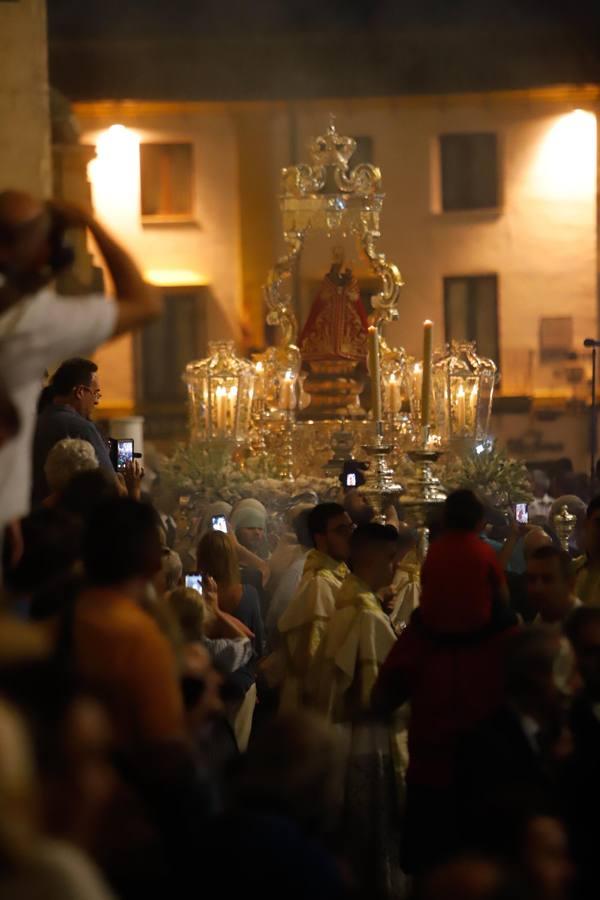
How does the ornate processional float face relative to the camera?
toward the camera

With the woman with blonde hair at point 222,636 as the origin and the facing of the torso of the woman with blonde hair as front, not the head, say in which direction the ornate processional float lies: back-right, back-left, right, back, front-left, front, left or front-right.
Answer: front

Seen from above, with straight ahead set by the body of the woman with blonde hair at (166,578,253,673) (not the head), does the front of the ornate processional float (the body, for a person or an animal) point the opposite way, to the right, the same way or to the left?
the opposite way

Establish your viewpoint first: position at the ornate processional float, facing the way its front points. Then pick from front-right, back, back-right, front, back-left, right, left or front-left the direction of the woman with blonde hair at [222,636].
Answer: front

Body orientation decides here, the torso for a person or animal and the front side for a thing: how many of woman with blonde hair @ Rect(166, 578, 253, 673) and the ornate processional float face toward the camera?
1

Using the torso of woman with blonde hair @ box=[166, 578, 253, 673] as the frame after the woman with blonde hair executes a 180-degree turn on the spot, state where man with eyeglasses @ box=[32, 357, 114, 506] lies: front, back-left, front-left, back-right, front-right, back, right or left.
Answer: back-right

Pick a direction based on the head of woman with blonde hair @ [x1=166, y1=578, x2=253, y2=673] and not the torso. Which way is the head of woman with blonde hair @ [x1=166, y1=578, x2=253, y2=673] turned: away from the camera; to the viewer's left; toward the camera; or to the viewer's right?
away from the camera

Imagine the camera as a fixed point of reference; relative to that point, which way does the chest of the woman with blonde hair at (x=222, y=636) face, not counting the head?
away from the camera

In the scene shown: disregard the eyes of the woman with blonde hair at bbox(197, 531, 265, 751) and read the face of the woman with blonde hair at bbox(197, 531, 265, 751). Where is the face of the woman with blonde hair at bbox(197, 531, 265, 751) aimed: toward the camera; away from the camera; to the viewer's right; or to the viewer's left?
away from the camera

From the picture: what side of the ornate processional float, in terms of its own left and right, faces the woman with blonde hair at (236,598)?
front

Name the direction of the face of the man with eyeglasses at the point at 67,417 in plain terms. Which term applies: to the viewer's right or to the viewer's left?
to the viewer's right
